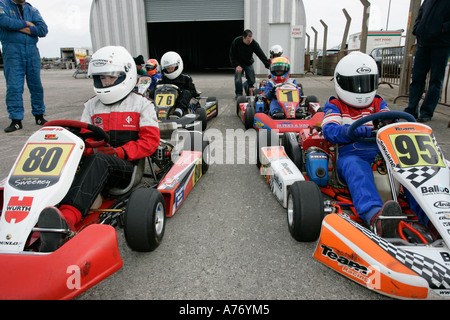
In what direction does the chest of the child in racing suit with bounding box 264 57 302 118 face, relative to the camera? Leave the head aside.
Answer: toward the camera

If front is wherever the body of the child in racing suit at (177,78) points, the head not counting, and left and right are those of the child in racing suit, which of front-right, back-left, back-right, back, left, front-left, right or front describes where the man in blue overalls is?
front-right

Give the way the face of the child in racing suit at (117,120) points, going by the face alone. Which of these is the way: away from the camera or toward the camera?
toward the camera

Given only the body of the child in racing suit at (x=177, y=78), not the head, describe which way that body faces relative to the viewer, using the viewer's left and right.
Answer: facing the viewer and to the left of the viewer

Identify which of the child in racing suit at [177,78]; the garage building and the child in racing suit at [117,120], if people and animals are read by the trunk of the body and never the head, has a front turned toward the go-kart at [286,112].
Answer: the garage building

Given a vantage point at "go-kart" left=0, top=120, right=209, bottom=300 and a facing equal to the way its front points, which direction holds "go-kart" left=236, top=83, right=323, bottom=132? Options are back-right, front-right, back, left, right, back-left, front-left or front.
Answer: back

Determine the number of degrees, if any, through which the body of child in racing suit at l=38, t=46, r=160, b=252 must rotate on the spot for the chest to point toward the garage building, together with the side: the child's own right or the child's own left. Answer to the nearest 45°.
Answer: approximately 135° to the child's own right

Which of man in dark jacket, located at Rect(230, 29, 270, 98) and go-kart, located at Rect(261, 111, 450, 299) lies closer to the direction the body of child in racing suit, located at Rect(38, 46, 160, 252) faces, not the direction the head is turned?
the go-kart

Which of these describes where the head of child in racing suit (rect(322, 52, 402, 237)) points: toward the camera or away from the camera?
toward the camera

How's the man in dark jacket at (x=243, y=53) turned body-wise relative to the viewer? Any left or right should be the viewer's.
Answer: facing the viewer and to the right of the viewer

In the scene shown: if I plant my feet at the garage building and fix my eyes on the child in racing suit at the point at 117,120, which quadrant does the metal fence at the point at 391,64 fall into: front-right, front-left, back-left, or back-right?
front-left

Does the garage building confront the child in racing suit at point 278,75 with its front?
yes

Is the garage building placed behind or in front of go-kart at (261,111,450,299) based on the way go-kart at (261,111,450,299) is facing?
behind

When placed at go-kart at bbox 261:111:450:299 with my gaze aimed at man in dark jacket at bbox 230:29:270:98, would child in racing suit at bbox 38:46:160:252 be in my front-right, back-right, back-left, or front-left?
front-left

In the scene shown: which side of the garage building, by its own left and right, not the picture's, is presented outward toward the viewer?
front

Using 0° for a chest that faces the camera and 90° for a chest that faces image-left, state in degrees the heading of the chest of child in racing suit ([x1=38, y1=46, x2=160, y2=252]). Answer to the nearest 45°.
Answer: approximately 45°

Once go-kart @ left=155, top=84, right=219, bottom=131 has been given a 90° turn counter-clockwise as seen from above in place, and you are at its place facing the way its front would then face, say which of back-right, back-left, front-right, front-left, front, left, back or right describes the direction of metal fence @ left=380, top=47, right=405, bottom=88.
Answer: left
